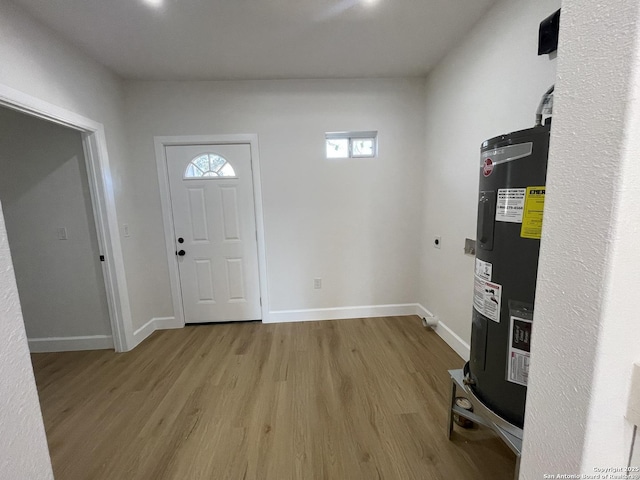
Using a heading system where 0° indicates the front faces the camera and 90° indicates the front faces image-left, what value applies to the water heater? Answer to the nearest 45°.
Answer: approximately 45°

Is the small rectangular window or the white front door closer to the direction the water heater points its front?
the white front door

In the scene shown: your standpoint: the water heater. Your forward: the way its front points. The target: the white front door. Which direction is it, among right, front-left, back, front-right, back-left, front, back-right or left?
front-right

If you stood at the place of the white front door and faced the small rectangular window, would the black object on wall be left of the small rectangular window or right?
right

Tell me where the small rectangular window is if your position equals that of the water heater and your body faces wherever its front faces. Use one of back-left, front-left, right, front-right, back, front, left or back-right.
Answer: right
